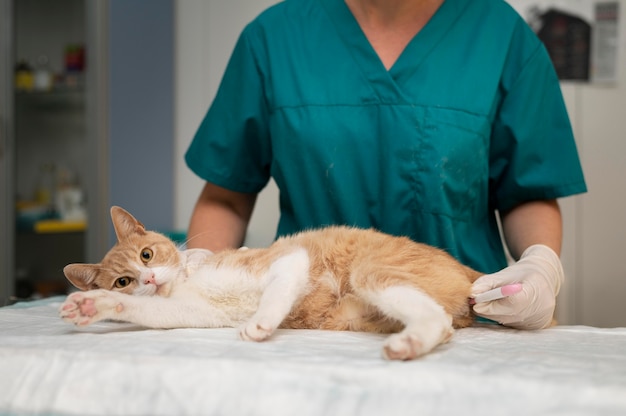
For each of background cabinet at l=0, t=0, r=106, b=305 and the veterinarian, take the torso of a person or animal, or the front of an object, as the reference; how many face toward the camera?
2

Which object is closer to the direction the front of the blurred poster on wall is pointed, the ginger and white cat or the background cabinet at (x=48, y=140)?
the ginger and white cat

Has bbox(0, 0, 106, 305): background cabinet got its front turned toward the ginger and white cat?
yes

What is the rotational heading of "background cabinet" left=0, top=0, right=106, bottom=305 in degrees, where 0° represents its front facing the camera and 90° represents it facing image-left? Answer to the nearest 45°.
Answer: approximately 0°

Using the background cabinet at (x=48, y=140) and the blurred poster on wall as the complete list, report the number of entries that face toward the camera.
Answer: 2

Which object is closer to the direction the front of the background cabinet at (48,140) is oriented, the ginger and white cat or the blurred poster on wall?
the ginger and white cat

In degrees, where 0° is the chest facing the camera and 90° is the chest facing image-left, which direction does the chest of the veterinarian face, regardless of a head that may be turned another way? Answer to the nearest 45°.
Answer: approximately 0°
